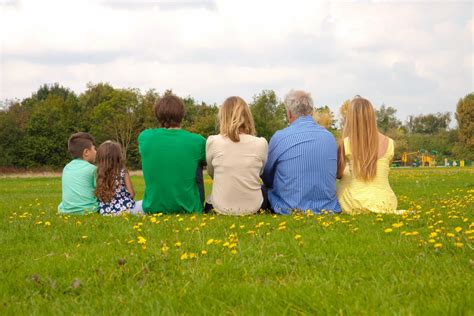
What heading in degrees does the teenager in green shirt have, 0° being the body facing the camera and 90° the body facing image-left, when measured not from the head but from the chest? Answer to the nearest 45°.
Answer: approximately 180°

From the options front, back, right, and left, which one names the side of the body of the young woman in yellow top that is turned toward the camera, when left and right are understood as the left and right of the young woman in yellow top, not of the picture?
back

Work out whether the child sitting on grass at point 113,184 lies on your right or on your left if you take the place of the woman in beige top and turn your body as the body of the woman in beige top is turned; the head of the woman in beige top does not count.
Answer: on your left

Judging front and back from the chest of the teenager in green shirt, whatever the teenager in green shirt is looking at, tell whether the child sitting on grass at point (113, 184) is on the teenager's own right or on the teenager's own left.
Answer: on the teenager's own left

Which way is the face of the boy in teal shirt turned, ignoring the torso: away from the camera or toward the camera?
away from the camera

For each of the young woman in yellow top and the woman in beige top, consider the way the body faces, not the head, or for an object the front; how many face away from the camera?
2

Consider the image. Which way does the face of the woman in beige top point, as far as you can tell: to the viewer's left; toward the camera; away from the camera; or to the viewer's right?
away from the camera

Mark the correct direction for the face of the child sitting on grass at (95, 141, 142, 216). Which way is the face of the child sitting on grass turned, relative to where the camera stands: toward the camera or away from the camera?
away from the camera

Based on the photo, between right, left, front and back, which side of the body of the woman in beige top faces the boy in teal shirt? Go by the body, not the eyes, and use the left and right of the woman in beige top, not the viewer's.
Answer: left

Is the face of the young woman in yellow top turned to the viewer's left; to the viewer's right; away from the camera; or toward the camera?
away from the camera

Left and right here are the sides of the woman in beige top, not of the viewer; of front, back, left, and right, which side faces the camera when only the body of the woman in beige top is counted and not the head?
back

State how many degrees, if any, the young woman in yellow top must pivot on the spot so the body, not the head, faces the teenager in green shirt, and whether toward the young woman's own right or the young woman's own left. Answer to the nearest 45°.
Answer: approximately 90° to the young woman's own left

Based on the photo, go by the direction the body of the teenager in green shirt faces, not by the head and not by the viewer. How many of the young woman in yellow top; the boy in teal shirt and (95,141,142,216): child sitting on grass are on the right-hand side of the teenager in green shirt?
1

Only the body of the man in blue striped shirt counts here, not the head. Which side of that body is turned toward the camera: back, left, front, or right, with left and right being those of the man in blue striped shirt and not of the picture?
back

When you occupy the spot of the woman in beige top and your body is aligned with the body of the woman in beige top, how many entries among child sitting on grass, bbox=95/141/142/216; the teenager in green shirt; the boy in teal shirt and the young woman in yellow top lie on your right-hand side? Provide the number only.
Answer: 1

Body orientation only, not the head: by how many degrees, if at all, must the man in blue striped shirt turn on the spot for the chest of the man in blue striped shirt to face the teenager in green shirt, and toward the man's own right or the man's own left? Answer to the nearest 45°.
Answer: approximately 90° to the man's own left

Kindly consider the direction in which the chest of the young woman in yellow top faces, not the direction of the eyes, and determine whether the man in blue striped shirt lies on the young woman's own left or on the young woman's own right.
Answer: on the young woman's own left

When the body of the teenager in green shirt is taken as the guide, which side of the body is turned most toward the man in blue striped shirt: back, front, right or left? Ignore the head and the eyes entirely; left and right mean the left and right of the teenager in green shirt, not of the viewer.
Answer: right

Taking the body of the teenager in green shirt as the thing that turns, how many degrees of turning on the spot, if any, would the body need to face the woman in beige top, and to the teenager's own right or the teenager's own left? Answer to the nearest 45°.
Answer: approximately 90° to the teenager's own right
